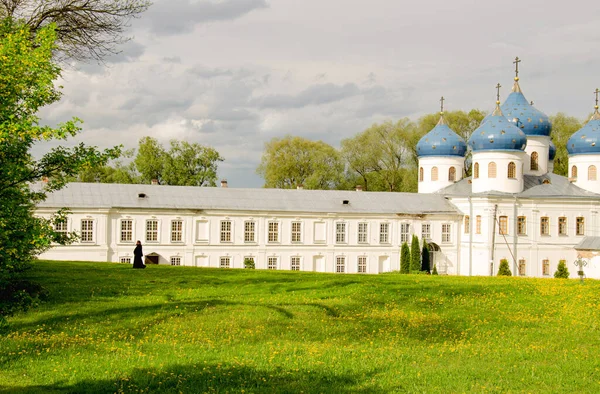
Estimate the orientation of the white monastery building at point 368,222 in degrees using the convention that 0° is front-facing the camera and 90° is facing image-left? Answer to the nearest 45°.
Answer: approximately 0°

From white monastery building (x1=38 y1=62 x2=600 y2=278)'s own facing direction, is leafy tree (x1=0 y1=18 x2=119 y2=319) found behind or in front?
in front
